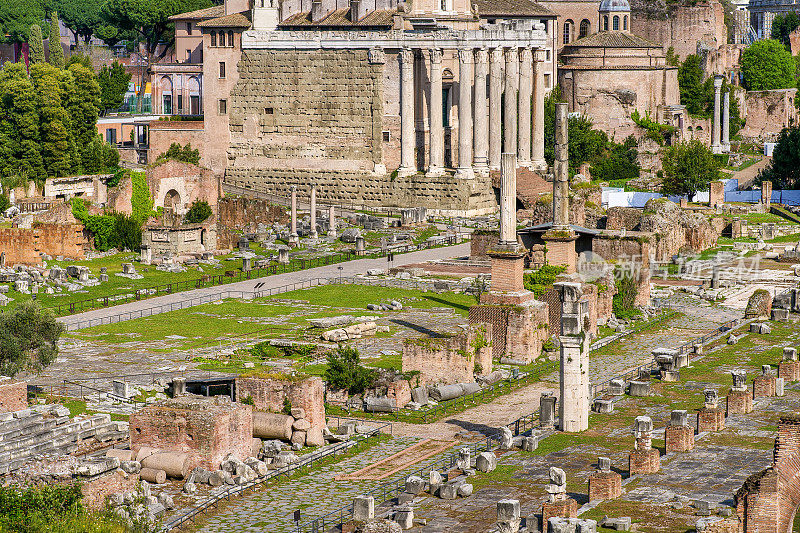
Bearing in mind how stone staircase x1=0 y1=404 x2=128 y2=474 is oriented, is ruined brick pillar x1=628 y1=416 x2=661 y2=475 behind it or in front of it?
in front

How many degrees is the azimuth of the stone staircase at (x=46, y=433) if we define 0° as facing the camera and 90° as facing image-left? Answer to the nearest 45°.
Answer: approximately 315°

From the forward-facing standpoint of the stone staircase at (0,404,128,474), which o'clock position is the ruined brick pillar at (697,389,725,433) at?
The ruined brick pillar is roughly at 11 o'clock from the stone staircase.

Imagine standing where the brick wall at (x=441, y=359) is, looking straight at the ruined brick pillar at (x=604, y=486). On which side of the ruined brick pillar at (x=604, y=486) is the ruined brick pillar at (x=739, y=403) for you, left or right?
left

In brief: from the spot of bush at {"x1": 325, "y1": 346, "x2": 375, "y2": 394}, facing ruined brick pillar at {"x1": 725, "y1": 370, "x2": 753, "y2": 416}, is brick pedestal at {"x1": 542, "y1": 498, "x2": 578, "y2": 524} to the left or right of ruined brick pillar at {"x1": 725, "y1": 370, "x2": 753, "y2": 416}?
right

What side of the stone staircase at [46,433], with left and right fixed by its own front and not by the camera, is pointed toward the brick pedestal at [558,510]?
front

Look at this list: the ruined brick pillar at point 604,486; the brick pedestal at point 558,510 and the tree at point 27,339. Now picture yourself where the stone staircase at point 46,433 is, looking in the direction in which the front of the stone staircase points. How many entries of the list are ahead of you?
2

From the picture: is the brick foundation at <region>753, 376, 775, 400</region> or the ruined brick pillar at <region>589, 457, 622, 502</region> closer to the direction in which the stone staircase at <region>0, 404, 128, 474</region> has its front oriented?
the ruined brick pillar

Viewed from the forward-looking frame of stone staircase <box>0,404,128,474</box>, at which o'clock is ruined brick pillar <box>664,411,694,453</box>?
The ruined brick pillar is roughly at 11 o'clock from the stone staircase.

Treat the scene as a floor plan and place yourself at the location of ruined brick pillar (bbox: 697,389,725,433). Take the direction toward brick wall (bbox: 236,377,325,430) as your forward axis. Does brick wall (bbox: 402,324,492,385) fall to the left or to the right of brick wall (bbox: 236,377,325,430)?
right

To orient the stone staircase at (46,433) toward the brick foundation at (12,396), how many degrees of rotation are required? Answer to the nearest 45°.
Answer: approximately 180°

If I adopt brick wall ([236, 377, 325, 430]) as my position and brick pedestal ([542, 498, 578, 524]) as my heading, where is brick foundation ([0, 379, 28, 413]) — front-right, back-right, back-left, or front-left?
back-right

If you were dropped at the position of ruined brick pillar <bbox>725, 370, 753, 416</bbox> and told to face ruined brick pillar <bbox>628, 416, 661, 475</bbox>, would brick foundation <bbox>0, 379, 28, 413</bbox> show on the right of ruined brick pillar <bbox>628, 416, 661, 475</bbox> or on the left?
right

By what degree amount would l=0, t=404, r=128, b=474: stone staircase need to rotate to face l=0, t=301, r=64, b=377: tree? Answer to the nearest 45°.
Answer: approximately 135° to its left
